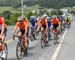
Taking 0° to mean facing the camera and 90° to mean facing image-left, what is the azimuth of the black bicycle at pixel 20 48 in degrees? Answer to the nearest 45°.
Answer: approximately 45°

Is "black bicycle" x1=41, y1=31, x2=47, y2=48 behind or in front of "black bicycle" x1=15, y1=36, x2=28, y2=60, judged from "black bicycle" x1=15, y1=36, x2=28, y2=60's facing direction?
behind
